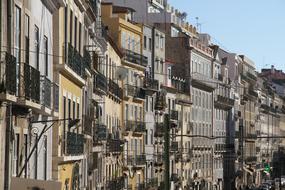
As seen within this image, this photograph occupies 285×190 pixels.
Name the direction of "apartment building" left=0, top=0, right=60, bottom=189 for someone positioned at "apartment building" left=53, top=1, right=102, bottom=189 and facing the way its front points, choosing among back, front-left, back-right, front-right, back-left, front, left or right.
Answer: front-right

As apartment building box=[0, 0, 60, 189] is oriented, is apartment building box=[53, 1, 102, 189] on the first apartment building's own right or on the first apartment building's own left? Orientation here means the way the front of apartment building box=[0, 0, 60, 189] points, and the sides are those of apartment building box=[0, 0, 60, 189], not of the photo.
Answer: on the first apartment building's own left

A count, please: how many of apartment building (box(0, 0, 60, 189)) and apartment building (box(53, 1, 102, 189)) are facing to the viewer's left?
0

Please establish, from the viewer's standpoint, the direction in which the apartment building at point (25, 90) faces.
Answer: facing the viewer and to the right of the viewer
